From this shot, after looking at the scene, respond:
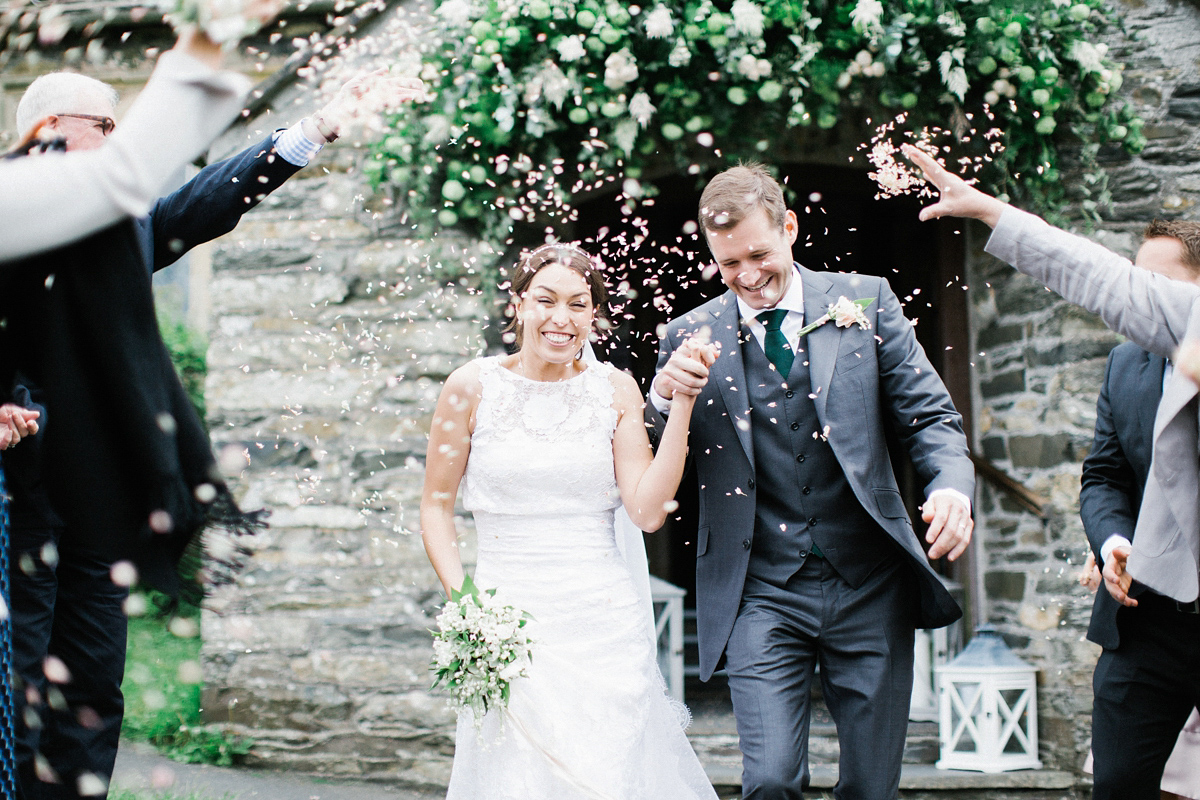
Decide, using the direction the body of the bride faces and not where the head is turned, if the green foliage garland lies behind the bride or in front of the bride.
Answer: behind

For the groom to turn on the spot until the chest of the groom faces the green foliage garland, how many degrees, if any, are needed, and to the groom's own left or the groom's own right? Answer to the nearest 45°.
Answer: approximately 180°

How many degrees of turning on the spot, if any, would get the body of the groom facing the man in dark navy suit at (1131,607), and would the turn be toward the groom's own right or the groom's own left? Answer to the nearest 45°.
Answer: approximately 135° to the groom's own left

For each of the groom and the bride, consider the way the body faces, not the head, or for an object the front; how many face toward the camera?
2

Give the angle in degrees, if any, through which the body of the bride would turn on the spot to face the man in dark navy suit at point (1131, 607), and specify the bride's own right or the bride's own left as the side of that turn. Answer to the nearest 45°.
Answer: approximately 90° to the bride's own left
